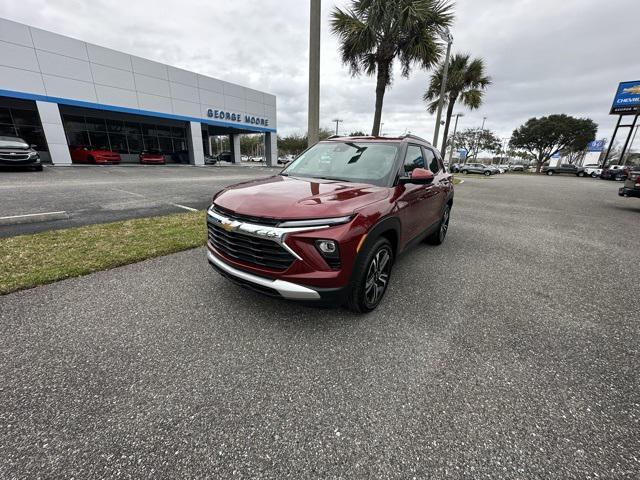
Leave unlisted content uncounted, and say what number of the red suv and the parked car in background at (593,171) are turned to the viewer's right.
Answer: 0

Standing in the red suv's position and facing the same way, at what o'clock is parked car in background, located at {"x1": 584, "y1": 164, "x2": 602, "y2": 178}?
The parked car in background is roughly at 6 o'clock from the red suv.

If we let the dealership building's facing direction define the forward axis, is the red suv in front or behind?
in front

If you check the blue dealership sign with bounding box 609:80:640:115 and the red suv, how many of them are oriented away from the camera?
0

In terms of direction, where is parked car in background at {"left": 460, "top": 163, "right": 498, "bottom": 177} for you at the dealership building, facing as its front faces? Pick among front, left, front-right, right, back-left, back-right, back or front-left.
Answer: front-left

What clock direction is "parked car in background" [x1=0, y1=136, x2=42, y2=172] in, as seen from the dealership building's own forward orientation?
The parked car in background is roughly at 2 o'clock from the dealership building.

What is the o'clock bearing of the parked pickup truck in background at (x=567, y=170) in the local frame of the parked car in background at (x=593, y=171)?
the parked pickup truck in background at (x=567, y=170) is roughly at 3 o'clock from the parked car in background at (x=593, y=171).

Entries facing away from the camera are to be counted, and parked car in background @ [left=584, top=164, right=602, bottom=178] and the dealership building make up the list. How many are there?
0

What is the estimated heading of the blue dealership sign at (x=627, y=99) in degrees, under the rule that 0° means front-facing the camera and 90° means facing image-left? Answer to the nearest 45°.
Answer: approximately 0°

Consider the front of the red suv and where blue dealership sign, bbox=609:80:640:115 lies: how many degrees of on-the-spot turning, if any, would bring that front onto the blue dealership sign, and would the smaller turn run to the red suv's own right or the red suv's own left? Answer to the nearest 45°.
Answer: approximately 180°

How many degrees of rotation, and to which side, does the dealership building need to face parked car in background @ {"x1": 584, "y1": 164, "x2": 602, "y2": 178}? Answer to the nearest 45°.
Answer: approximately 45° to its left

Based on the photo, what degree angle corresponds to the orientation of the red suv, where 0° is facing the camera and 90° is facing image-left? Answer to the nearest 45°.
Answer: approximately 45°
